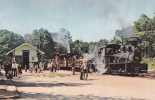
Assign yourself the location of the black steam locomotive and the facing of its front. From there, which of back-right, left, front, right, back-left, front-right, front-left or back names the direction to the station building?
back

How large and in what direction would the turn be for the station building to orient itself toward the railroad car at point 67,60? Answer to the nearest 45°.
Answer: approximately 45° to its left

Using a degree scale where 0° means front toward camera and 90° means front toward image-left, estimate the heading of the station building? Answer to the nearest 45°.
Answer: approximately 0°

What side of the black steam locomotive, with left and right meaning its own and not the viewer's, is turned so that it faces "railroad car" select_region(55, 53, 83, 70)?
back

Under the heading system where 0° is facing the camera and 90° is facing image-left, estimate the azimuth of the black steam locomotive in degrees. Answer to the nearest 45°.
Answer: approximately 315°

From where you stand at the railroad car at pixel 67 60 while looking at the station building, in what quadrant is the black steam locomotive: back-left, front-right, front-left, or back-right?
back-left
